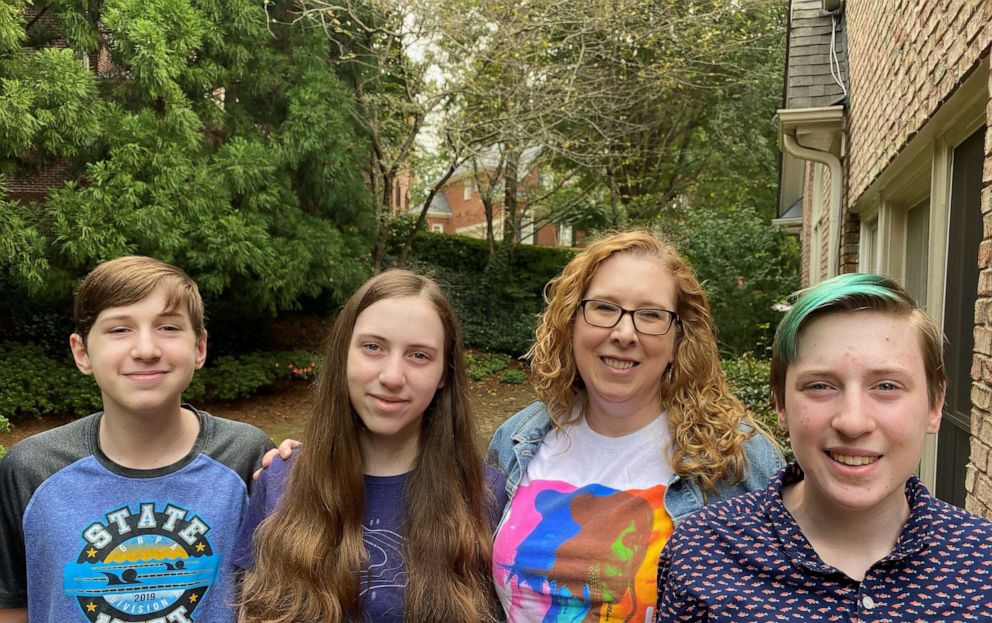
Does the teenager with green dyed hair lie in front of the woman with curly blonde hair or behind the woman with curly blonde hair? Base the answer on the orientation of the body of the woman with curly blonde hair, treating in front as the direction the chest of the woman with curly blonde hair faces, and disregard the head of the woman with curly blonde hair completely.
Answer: in front

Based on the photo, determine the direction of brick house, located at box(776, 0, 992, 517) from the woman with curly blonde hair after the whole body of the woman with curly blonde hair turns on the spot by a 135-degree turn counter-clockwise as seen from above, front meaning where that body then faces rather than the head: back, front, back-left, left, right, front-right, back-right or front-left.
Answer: front

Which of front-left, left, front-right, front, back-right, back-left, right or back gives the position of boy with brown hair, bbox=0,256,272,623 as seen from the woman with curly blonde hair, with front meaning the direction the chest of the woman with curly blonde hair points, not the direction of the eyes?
right

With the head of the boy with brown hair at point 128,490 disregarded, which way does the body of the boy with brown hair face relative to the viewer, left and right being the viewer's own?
facing the viewer

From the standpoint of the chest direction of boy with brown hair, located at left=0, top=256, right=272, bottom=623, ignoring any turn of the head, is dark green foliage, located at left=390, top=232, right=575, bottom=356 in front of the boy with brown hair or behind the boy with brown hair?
behind

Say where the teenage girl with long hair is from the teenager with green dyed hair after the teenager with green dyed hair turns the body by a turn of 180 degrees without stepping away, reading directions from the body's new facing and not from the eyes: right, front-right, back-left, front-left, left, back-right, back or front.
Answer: left

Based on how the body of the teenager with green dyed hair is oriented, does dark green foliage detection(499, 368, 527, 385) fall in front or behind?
behind

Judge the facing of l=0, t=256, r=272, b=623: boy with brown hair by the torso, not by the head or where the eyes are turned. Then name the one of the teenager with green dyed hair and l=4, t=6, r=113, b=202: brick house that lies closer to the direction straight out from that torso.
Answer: the teenager with green dyed hair

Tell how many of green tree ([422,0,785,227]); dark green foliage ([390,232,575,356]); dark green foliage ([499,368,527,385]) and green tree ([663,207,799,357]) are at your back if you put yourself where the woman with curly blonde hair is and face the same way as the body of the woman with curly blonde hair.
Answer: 4

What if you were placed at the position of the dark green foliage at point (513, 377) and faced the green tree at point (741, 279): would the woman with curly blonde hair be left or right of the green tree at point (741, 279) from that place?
right

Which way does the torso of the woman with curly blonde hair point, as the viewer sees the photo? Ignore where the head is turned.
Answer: toward the camera

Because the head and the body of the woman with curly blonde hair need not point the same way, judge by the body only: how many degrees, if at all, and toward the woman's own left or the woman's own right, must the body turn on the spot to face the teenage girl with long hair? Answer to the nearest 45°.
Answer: approximately 90° to the woman's own right

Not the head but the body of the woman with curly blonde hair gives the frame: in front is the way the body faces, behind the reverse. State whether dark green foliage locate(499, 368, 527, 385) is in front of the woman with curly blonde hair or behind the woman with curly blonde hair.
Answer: behind

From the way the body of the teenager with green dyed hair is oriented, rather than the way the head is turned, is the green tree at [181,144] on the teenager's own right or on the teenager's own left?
on the teenager's own right
